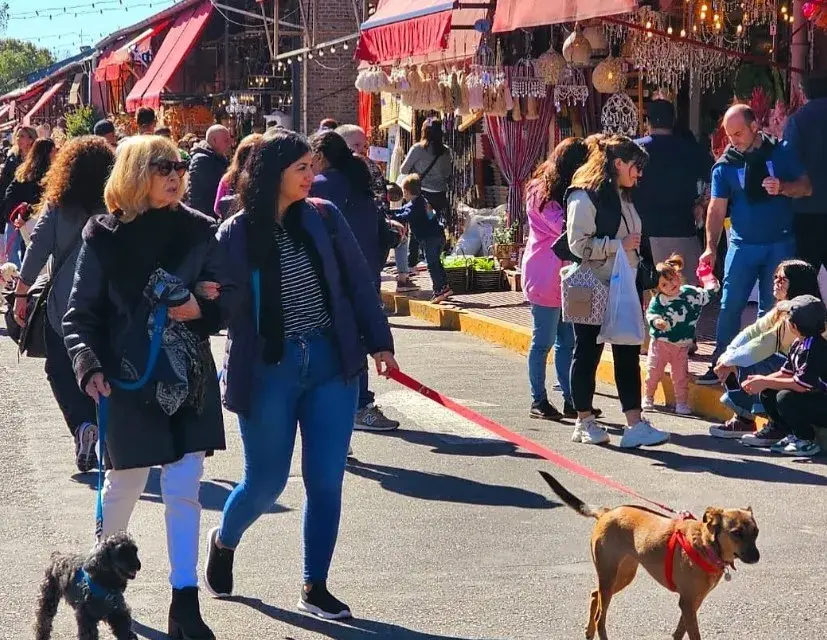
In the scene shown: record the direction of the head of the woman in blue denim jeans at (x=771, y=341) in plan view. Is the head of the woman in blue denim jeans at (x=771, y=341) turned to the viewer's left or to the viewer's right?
to the viewer's left

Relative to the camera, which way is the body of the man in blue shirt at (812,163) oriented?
away from the camera

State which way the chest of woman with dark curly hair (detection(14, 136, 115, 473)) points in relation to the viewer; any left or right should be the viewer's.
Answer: facing away from the viewer

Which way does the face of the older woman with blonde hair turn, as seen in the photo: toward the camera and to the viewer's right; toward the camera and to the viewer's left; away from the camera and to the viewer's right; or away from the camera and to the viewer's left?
toward the camera and to the viewer's right

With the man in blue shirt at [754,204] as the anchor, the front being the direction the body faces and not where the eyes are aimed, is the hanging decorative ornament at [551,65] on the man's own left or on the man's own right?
on the man's own right

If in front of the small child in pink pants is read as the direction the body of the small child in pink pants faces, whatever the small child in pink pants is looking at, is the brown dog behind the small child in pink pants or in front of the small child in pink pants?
in front

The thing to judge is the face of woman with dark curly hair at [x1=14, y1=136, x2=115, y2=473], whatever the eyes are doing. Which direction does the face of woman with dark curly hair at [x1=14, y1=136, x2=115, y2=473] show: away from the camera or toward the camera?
away from the camera

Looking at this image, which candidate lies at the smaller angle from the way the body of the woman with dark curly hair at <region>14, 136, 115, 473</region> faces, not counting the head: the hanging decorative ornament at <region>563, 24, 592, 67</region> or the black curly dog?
the hanging decorative ornament

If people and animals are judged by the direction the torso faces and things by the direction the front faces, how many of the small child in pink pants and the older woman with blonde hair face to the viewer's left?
0

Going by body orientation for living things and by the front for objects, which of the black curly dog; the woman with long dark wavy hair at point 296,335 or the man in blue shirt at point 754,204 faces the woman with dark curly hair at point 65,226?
the man in blue shirt

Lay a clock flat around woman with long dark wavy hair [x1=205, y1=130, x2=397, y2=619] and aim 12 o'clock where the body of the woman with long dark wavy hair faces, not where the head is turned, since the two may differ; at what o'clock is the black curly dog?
The black curly dog is roughly at 3 o'clock from the woman with long dark wavy hair.

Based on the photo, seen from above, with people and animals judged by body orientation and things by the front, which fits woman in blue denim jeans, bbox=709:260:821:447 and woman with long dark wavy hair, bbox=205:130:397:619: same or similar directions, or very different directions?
very different directions

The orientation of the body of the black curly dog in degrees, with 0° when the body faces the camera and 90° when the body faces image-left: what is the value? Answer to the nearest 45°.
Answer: approximately 315°

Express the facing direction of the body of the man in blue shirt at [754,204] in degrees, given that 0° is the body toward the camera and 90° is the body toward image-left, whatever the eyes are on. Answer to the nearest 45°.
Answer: approximately 45°

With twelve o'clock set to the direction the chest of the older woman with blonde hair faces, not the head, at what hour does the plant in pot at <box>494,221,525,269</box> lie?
The plant in pot is roughly at 8 o'clock from the older woman with blonde hair.
